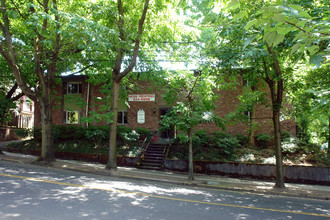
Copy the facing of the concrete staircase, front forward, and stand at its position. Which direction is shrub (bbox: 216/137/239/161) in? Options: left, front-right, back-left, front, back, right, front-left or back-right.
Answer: left

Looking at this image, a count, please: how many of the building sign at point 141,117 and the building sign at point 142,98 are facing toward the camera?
2

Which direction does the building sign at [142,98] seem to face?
toward the camera

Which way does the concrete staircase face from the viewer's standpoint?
toward the camera

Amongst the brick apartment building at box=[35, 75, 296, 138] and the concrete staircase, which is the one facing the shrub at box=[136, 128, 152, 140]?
the brick apartment building

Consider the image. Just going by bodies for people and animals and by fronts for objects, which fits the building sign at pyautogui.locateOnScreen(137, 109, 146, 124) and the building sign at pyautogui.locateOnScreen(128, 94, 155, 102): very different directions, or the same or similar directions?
same or similar directions

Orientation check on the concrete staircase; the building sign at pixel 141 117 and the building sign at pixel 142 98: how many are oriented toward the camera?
3

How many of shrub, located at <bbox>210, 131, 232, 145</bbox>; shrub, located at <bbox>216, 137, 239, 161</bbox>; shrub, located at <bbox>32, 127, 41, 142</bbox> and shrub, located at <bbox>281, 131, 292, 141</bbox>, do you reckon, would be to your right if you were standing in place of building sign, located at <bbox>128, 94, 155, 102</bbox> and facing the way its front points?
1

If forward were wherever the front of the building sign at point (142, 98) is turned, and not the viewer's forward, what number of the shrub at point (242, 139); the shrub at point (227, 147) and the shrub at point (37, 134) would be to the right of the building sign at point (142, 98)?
1

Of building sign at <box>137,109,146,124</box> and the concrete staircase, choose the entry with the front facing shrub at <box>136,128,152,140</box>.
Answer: the building sign

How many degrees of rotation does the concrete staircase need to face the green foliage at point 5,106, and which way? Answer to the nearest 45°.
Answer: approximately 90° to its right

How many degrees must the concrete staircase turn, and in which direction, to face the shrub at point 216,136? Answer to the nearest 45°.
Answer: approximately 90° to its left

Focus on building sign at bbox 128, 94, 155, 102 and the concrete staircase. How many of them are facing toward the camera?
2
